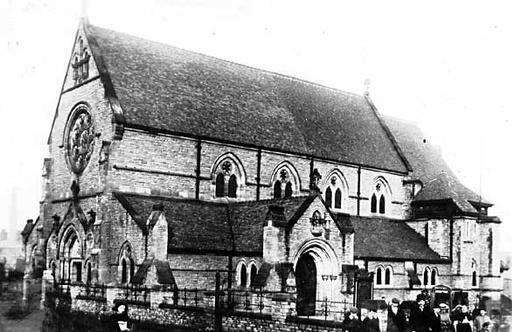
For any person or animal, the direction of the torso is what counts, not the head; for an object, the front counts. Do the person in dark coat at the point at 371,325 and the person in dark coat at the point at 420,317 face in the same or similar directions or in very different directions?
same or similar directions

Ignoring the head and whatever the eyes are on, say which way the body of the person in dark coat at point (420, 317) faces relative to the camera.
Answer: toward the camera

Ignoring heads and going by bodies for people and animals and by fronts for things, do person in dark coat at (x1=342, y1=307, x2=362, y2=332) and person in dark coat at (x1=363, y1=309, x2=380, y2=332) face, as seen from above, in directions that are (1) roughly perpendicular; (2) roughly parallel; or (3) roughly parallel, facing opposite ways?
roughly parallel

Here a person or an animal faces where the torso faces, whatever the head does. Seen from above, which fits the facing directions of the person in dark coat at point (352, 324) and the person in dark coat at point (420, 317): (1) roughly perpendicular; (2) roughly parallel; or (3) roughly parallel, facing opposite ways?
roughly parallel

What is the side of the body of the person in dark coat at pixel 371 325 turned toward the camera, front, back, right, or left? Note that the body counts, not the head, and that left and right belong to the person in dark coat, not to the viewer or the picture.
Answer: front

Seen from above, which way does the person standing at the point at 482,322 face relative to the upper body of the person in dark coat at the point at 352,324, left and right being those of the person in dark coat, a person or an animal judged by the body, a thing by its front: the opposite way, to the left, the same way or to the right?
the same way

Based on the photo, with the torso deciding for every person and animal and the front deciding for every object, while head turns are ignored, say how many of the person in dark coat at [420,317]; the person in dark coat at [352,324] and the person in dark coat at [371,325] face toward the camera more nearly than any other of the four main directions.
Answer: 3

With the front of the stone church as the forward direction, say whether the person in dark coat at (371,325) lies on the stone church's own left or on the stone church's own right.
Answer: on the stone church's own left

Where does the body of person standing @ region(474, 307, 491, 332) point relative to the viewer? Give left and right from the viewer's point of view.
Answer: facing the viewer
